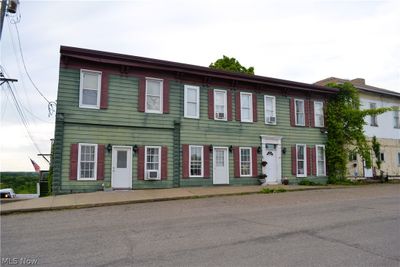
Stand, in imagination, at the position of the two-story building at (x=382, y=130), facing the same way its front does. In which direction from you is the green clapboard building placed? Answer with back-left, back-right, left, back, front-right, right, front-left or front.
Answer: right

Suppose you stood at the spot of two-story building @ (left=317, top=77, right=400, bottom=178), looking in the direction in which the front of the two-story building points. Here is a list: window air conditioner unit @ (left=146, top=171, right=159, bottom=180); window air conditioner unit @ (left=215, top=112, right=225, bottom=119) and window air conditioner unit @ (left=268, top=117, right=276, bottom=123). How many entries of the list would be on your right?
3

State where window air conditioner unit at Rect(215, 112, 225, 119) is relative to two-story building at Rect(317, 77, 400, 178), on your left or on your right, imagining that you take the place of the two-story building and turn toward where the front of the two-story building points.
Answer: on your right

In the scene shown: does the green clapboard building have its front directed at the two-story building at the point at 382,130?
no

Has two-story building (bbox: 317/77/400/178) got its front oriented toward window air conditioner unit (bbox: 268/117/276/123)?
no

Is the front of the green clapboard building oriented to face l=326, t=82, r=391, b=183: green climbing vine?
no

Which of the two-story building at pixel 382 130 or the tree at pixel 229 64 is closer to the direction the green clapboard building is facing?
the two-story building

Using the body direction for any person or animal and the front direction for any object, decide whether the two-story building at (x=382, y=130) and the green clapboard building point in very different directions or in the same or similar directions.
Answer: same or similar directions

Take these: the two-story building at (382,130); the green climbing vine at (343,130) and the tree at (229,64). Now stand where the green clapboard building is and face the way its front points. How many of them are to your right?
0

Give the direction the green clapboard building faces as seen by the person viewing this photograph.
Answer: facing the viewer and to the right of the viewer

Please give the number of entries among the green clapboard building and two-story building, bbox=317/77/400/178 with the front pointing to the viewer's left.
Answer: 0

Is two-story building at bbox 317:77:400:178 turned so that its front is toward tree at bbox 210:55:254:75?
no
